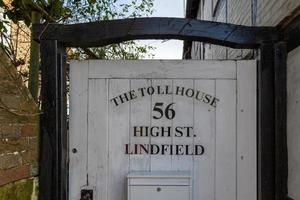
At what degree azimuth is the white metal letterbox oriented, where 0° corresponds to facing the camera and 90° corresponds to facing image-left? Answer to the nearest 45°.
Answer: approximately 0°
